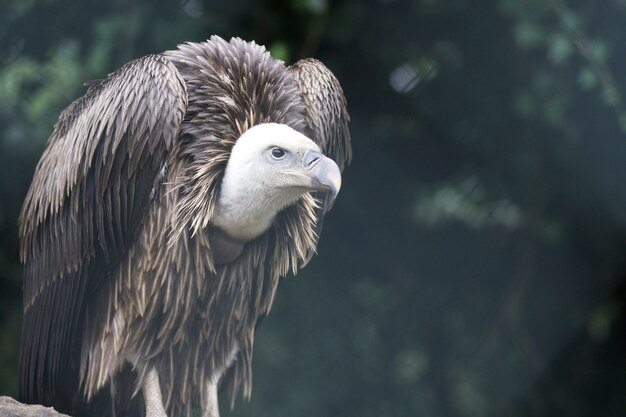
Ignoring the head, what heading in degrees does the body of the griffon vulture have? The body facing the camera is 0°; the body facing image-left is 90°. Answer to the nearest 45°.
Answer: approximately 315°
